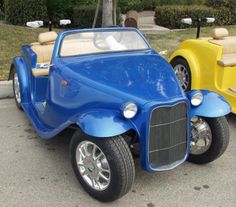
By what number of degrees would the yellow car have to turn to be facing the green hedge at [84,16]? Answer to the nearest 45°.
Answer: approximately 180°

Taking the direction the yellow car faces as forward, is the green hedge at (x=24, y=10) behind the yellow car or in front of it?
behind

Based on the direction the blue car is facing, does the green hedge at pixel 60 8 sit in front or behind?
behind

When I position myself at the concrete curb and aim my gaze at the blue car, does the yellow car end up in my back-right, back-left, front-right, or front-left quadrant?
front-left

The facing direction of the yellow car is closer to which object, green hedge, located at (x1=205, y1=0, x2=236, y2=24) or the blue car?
the blue car

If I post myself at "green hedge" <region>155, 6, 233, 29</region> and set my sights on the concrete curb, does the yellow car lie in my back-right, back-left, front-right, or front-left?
front-left

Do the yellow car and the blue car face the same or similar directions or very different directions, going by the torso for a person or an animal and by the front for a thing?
same or similar directions

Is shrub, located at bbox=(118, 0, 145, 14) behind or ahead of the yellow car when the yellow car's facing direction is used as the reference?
behind

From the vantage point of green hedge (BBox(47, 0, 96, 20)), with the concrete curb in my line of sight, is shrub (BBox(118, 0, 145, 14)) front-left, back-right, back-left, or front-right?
back-left

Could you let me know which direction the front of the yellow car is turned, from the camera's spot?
facing the viewer and to the right of the viewer

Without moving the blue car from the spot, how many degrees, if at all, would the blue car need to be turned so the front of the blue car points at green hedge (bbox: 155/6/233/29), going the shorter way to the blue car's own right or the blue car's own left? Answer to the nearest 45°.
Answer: approximately 135° to the blue car's own left

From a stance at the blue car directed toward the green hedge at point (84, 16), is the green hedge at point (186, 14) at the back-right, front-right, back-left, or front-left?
front-right

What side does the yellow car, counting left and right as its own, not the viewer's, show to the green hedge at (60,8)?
back

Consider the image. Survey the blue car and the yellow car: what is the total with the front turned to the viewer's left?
0

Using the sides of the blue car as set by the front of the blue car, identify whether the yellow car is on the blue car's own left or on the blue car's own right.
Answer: on the blue car's own left
